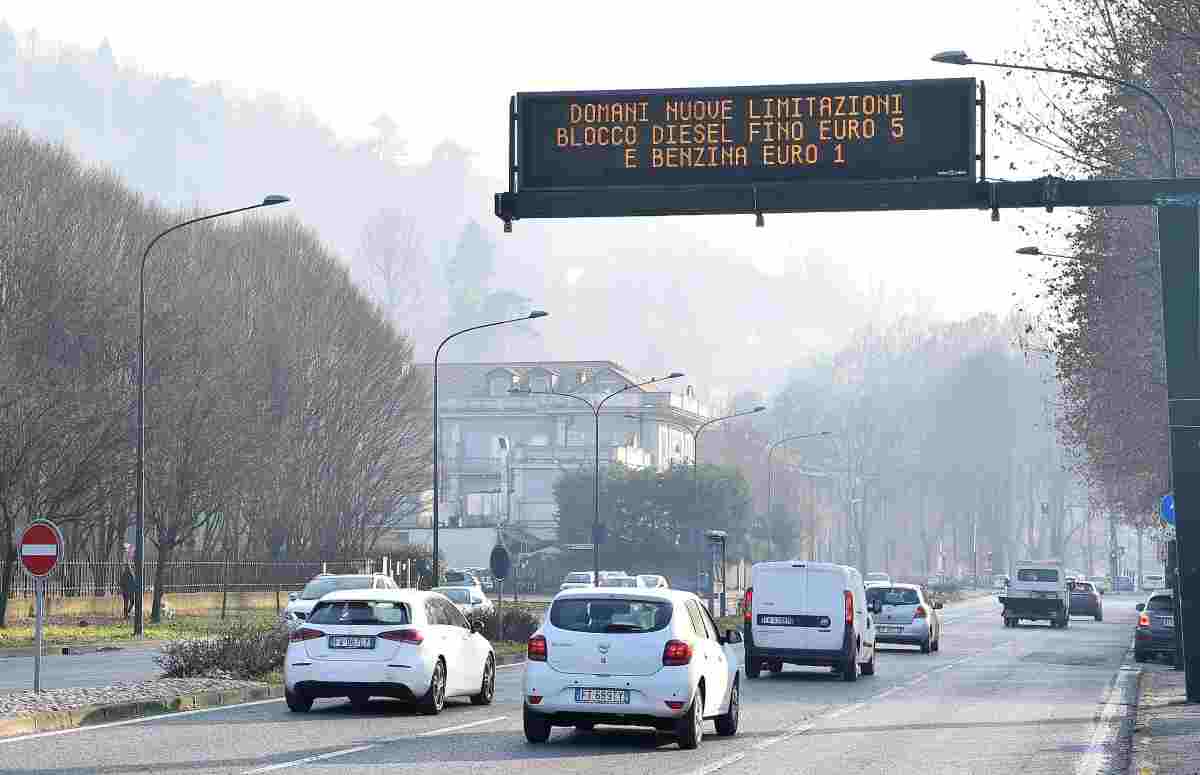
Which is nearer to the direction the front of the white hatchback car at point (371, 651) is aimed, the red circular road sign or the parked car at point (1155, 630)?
the parked car

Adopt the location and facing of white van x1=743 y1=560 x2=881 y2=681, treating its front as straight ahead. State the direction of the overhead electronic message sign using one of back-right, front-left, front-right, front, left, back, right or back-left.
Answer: back

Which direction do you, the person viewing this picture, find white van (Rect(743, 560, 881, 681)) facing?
facing away from the viewer

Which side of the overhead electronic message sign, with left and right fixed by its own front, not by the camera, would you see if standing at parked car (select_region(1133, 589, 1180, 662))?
back

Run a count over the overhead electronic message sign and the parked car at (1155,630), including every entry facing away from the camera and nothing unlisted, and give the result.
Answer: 1

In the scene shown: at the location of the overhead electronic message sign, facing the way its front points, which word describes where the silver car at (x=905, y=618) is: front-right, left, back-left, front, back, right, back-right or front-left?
back

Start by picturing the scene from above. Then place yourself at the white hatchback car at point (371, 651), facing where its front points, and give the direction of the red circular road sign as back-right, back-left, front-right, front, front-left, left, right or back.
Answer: back-left

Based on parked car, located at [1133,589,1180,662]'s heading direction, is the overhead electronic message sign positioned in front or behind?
behind

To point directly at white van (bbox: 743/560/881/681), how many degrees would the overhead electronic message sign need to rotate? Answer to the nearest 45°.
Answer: approximately 180°

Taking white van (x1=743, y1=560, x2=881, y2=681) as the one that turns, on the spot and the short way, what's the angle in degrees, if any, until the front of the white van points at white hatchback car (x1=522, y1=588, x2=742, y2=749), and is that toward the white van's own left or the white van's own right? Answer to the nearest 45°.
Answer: approximately 180°

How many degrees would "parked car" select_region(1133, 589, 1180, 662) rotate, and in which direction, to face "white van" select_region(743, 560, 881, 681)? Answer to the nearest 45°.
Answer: approximately 135° to its left

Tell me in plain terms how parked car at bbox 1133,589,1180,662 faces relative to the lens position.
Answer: facing away from the viewer
